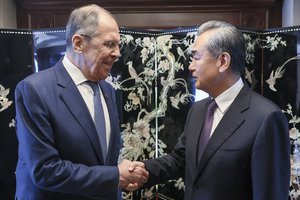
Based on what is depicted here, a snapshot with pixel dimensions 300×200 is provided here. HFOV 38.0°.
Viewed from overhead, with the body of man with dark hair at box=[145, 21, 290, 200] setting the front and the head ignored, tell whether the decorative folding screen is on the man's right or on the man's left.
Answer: on the man's right

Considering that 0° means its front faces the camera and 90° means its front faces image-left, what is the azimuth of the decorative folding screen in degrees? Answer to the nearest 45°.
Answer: approximately 0°

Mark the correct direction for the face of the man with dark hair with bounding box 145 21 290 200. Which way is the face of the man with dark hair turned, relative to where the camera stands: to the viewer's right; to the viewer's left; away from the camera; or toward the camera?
to the viewer's left

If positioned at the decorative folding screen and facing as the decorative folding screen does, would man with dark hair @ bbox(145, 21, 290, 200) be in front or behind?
in front
